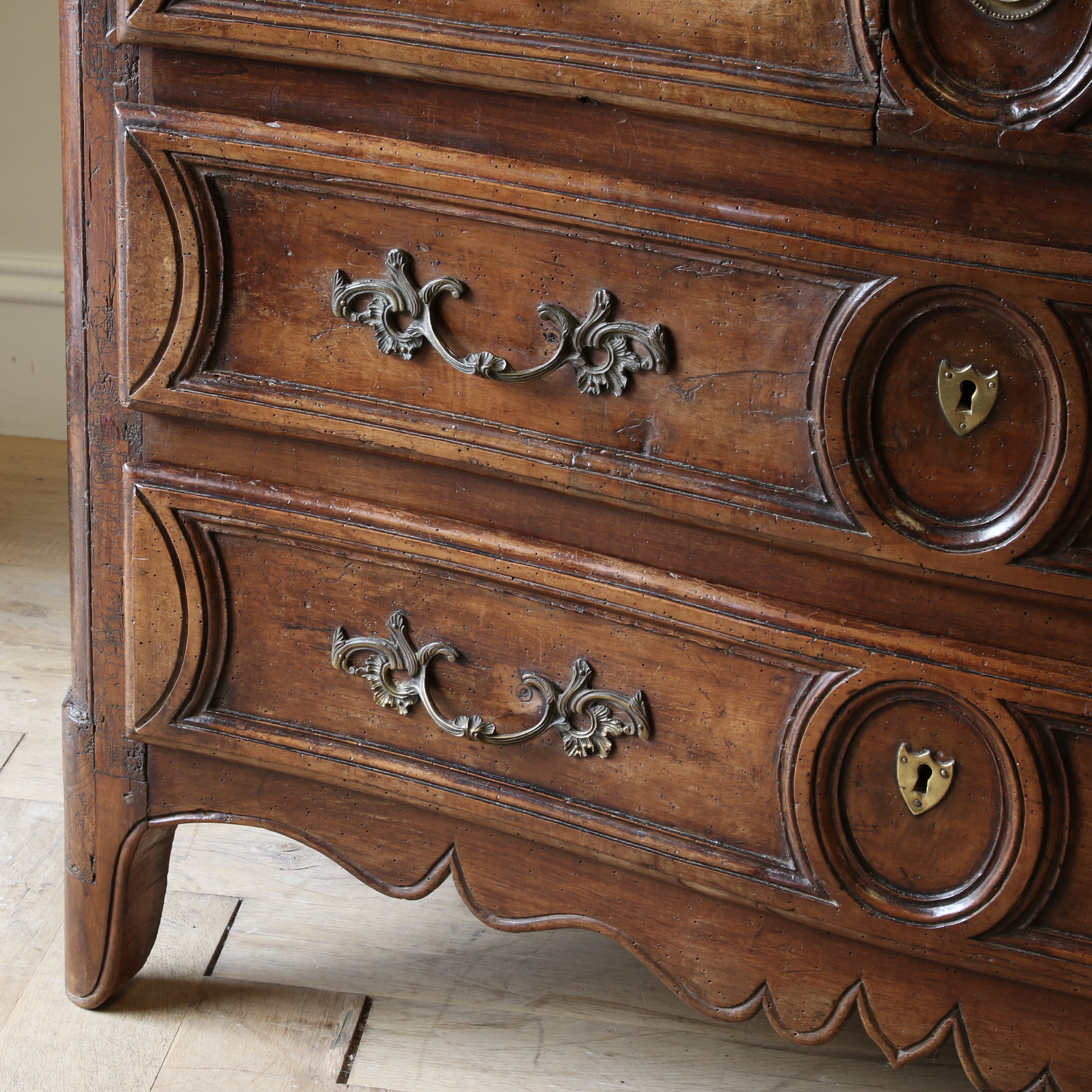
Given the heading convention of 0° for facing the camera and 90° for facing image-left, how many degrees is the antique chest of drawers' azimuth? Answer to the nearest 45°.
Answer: approximately 45°
